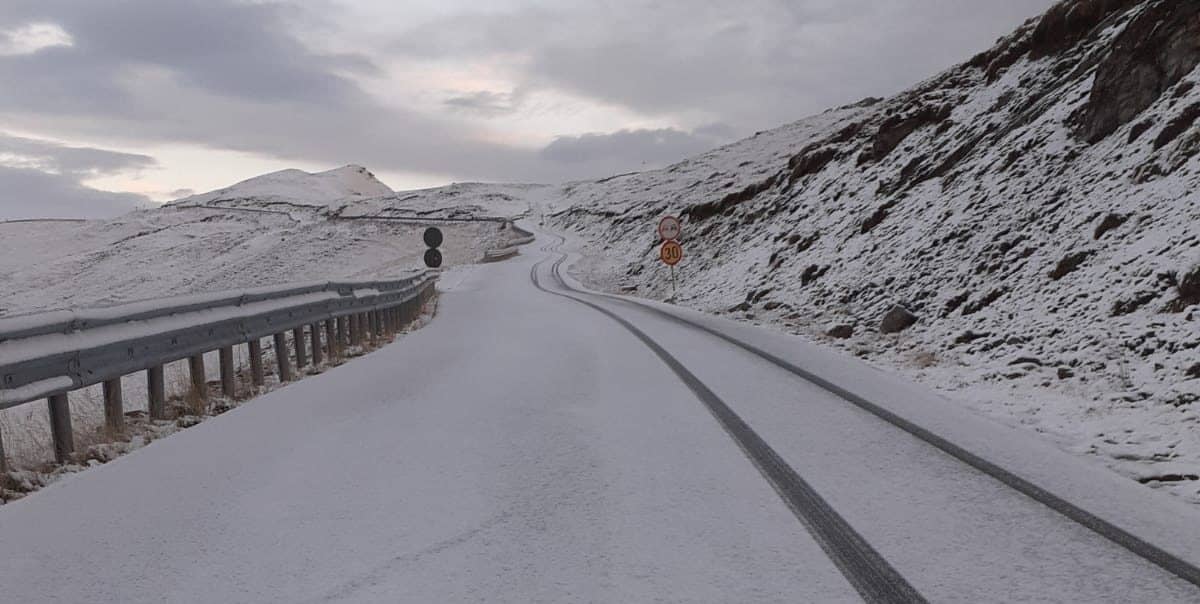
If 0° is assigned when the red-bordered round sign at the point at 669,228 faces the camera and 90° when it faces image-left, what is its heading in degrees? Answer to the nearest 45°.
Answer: approximately 0°

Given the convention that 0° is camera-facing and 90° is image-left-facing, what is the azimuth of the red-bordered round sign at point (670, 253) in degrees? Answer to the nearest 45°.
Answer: approximately 0°

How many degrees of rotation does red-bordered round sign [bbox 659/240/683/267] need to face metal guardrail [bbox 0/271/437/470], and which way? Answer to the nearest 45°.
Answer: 0° — it already faces it

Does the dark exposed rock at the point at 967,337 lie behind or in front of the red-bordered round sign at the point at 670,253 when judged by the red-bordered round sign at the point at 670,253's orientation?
in front

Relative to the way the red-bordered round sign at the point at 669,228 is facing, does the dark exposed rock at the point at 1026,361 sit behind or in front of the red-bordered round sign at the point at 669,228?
in front

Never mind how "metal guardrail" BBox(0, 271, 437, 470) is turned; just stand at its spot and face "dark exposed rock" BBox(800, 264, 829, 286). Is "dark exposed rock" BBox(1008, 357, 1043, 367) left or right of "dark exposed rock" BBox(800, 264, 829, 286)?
right

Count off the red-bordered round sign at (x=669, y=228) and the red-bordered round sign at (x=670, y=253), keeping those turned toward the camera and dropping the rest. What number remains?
2
